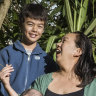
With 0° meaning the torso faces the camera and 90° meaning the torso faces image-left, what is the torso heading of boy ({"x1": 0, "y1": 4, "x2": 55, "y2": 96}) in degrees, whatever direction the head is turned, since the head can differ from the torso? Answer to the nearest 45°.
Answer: approximately 0°
